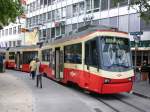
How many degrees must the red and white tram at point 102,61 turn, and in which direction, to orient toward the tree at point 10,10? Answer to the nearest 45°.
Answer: approximately 180°

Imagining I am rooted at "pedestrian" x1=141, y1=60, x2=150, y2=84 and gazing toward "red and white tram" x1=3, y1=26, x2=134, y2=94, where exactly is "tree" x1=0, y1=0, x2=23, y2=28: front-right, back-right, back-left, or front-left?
front-right

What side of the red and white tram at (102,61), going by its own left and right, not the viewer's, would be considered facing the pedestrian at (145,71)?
left
